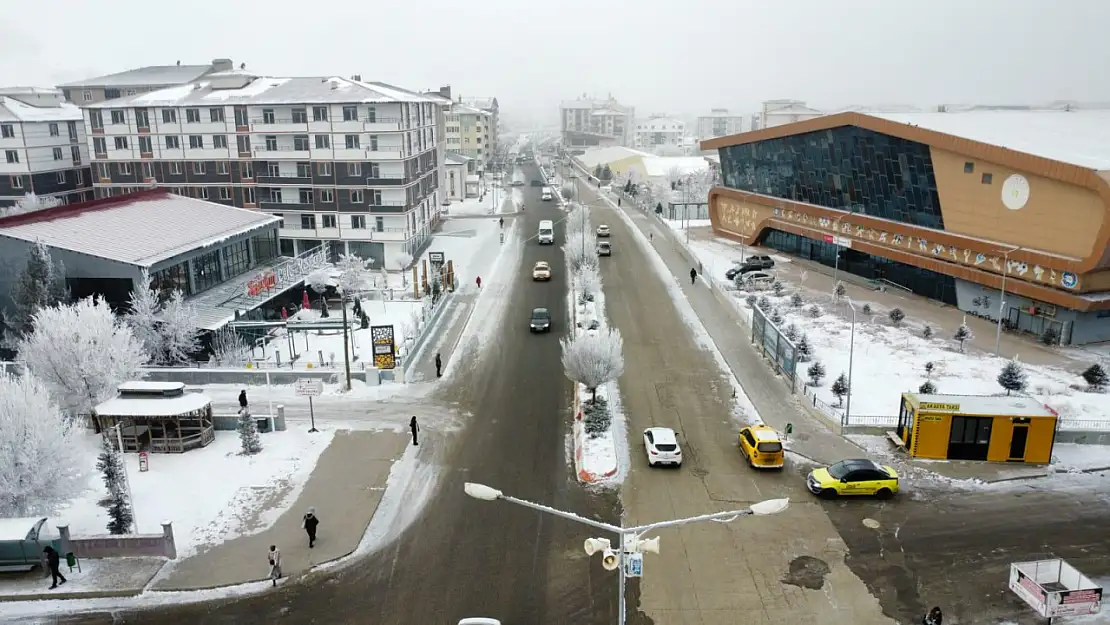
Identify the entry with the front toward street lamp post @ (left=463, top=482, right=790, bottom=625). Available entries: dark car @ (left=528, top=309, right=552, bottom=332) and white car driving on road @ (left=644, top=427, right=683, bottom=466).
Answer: the dark car

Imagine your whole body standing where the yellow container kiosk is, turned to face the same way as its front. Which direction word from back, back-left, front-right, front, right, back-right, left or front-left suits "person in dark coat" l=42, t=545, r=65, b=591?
front-right

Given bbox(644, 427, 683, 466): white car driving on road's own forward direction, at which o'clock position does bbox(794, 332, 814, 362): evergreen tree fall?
The evergreen tree is roughly at 1 o'clock from the white car driving on road.

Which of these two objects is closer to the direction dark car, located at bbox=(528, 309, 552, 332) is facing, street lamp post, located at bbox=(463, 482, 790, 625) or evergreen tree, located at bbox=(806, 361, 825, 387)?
the street lamp post

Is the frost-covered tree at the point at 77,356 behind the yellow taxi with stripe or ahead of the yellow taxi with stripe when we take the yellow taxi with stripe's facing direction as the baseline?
ahead

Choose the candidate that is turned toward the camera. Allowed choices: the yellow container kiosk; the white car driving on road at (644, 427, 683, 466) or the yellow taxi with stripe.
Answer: the yellow container kiosk

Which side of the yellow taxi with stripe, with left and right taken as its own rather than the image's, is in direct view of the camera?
left

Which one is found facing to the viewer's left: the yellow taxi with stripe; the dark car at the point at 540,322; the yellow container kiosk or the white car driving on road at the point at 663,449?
the yellow taxi with stripe

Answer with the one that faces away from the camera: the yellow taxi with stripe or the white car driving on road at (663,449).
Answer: the white car driving on road

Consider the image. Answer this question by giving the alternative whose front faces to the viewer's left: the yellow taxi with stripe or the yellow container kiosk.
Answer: the yellow taxi with stripe

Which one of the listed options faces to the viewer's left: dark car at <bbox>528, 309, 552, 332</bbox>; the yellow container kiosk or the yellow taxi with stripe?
the yellow taxi with stripe

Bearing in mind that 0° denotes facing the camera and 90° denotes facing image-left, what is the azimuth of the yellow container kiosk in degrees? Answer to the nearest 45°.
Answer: approximately 0°

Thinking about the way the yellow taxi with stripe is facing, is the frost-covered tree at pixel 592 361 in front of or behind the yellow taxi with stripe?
in front

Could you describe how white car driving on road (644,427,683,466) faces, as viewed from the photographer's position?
facing away from the viewer

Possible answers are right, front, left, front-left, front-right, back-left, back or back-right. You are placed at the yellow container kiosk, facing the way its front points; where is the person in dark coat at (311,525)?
front-right

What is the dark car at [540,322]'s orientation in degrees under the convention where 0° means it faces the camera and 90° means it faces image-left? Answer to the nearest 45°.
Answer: approximately 0°
